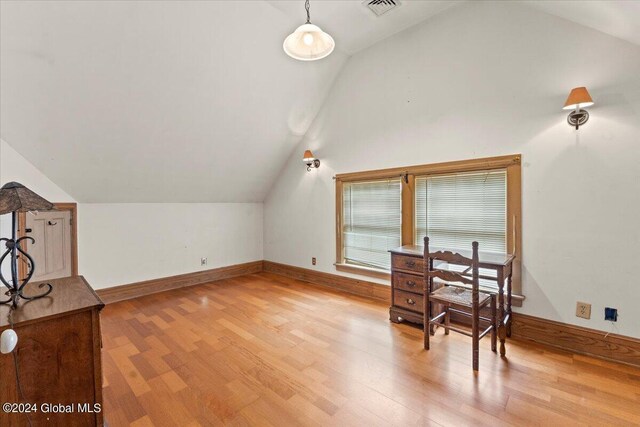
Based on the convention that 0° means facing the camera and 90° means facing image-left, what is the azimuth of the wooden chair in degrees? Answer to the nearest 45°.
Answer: approximately 225°

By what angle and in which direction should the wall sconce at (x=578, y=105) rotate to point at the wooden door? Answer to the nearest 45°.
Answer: approximately 45° to its right

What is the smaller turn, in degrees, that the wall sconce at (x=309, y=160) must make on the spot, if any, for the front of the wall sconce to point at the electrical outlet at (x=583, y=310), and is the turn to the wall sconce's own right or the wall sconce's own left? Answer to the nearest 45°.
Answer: approximately 90° to the wall sconce's own left

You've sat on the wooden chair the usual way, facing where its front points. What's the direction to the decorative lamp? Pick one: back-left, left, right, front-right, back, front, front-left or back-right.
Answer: back

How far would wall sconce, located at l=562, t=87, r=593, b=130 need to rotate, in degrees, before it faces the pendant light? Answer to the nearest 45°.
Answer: approximately 45° to its right

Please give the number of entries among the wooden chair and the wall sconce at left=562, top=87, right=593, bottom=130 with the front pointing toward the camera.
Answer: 1

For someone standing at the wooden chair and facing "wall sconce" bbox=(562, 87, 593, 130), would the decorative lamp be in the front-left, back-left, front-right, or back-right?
back-right

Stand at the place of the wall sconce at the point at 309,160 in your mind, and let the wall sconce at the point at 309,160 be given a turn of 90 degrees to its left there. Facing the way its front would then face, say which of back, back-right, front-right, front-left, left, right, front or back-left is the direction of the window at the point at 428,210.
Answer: front
